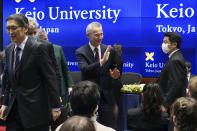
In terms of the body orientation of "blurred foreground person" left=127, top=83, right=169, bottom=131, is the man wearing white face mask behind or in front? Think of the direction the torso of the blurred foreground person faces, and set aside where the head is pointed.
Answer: in front

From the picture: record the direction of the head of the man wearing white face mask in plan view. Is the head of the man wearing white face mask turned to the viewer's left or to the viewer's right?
to the viewer's left

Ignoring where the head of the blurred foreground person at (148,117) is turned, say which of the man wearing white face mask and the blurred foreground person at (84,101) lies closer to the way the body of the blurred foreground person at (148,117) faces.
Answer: the man wearing white face mask

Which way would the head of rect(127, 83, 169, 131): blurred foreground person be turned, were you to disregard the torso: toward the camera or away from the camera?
away from the camera

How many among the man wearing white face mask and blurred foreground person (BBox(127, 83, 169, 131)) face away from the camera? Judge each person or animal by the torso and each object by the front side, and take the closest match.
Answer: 1

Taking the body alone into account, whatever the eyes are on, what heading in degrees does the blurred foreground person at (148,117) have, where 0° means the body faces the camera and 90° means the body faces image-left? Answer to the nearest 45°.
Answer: approximately 180°

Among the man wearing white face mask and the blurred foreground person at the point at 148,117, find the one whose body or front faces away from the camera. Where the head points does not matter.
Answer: the blurred foreground person

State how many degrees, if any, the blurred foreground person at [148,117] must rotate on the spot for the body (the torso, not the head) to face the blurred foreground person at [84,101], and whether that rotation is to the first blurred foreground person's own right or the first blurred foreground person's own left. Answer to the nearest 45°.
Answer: approximately 135° to the first blurred foreground person's own left
